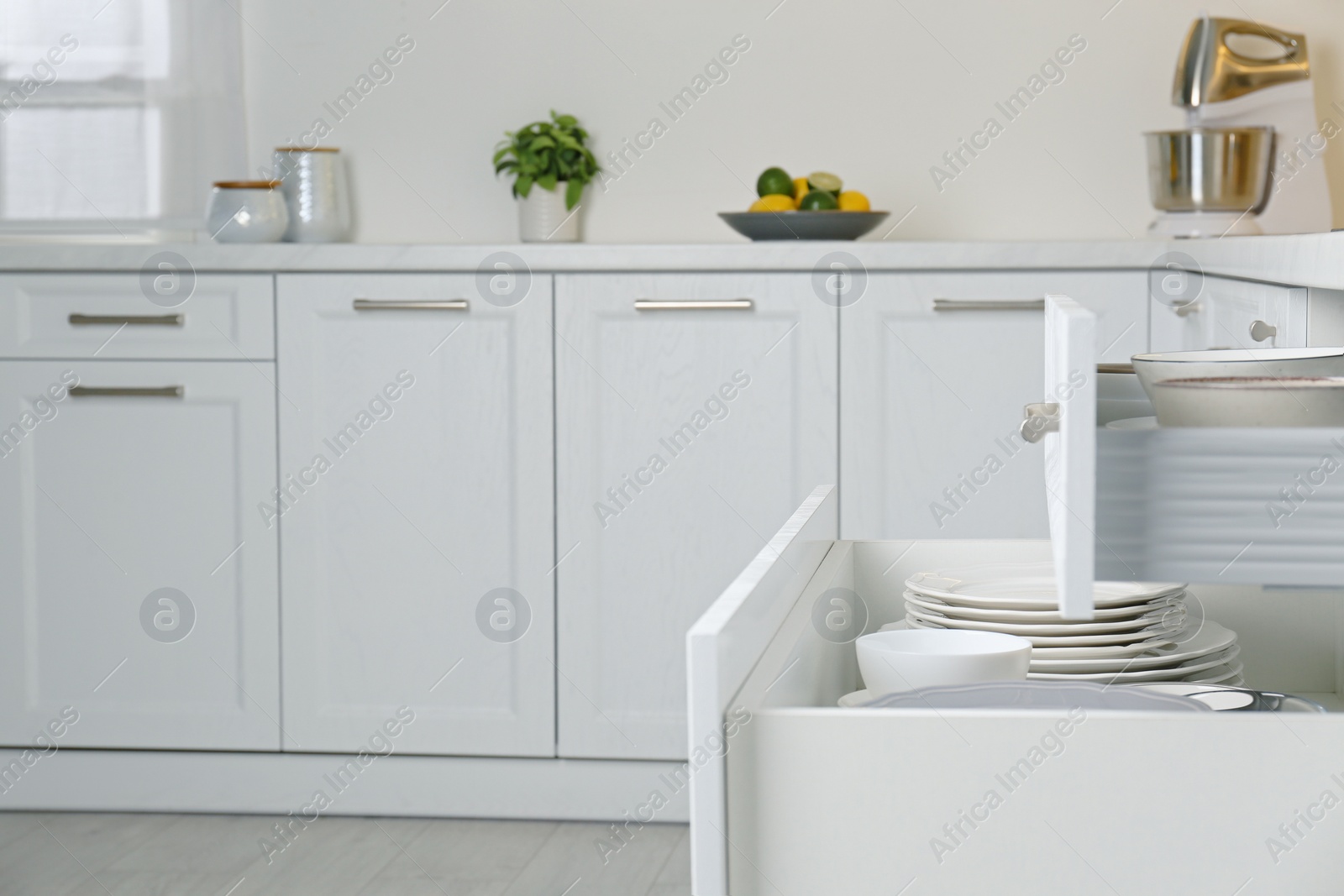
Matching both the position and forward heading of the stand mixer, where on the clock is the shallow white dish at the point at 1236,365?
The shallow white dish is roughly at 9 o'clock from the stand mixer.

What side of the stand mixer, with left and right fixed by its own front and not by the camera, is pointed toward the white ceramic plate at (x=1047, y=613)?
left

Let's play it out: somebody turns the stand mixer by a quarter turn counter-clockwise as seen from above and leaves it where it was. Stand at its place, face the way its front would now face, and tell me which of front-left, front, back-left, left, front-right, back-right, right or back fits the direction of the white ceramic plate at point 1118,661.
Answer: front

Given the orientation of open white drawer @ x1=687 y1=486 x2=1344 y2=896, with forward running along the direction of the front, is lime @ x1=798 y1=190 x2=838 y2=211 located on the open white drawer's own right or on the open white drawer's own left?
on the open white drawer's own right

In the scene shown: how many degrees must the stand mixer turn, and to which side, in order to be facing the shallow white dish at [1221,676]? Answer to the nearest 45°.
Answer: approximately 90° to its left

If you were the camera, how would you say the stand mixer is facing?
facing to the left of the viewer

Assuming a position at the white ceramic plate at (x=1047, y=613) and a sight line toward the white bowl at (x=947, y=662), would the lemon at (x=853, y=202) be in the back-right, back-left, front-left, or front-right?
back-right

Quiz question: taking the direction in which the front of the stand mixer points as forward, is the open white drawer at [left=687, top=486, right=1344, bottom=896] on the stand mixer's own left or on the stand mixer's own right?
on the stand mixer's own left
